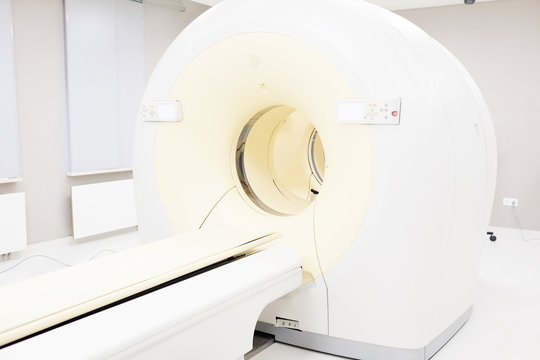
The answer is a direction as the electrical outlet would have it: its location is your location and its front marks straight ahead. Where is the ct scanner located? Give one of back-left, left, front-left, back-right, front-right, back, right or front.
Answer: front

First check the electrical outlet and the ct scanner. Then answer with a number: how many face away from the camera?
0

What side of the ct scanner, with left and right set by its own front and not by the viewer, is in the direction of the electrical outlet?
back

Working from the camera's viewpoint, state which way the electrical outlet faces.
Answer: facing the viewer

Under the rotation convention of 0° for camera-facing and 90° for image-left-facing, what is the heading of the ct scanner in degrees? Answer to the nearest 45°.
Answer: approximately 45°
